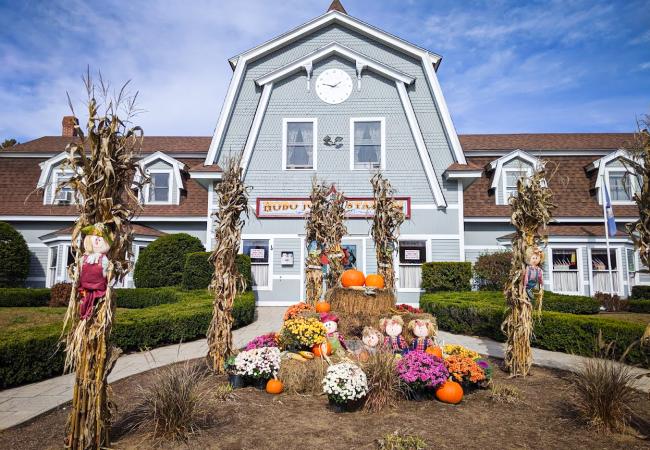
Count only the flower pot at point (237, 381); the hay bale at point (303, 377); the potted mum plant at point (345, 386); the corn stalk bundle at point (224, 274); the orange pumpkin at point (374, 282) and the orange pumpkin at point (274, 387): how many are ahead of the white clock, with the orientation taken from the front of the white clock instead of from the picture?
6

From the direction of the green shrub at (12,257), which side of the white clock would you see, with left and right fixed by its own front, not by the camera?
right

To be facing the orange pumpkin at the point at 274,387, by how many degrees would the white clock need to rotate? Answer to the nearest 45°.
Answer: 0° — it already faces it

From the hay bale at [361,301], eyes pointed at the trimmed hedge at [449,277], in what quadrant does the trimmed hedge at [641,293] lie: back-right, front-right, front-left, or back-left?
front-right

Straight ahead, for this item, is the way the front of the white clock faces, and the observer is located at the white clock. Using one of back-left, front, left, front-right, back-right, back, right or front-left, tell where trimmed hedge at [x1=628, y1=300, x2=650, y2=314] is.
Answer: left

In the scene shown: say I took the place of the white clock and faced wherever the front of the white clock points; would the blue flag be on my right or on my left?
on my left

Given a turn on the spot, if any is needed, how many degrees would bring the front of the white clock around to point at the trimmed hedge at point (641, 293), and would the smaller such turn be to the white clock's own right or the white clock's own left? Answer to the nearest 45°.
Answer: approximately 90° to the white clock's own left

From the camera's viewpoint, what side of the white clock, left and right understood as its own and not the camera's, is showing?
front

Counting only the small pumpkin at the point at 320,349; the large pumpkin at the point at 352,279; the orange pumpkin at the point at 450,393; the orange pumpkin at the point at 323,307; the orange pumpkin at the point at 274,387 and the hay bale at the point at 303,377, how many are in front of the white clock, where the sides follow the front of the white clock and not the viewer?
6

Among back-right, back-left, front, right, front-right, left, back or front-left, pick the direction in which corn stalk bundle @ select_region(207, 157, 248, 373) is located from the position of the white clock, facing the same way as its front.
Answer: front

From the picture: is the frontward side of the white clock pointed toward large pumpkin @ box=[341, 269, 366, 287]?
yes

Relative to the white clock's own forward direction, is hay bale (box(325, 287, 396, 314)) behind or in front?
in front

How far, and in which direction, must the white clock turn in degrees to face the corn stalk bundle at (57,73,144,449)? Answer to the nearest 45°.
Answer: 0° — it already faces it

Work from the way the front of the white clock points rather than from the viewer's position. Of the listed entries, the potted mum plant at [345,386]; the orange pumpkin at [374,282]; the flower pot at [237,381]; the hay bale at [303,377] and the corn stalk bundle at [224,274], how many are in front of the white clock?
5

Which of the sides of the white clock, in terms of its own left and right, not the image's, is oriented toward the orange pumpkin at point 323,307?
front
